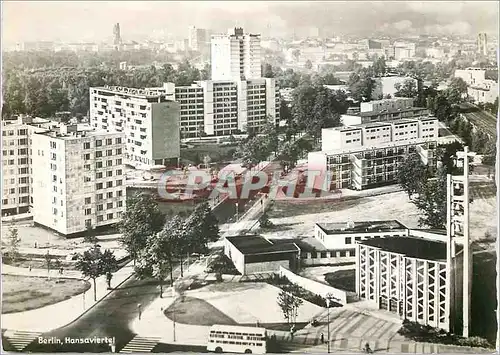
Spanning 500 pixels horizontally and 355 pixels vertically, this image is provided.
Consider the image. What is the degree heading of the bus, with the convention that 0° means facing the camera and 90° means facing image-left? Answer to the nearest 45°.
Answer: approximately 90°

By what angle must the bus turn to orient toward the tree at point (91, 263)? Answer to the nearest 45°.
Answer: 0° — it already faces it
